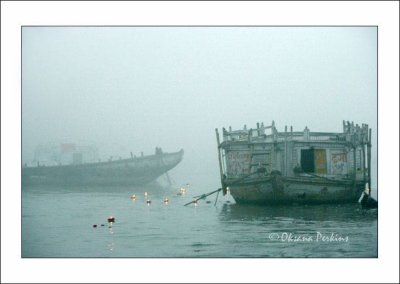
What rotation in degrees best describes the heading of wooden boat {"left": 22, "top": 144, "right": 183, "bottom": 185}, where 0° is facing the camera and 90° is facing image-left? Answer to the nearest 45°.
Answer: approximately 270°

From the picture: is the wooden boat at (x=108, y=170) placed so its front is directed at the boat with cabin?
yes
